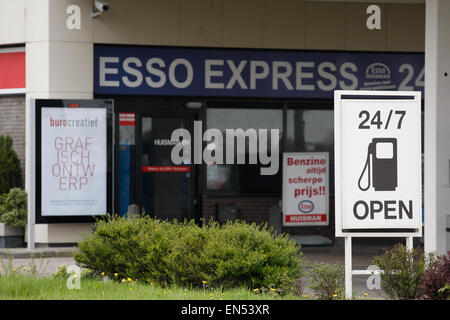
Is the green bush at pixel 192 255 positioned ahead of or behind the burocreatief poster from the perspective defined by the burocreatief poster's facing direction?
ahead

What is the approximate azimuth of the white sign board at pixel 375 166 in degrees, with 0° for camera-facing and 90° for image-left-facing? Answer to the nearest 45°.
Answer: approximately 0°

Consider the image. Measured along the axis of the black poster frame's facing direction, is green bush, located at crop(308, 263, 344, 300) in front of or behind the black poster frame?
in front

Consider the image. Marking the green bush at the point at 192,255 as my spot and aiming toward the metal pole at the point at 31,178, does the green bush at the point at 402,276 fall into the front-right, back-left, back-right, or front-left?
back-right

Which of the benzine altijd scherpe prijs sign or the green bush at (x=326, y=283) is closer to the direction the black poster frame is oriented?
the green bush

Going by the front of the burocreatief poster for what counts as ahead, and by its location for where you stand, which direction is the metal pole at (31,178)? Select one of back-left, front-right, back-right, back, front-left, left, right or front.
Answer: right

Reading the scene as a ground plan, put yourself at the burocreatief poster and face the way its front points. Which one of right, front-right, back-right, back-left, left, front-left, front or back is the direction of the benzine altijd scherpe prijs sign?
left

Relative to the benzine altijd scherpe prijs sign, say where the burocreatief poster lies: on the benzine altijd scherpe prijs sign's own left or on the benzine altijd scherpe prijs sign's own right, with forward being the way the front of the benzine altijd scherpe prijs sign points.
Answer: on the benzine altijd scherpe prijs sign's own right

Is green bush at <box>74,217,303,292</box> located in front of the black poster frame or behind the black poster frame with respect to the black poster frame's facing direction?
in front

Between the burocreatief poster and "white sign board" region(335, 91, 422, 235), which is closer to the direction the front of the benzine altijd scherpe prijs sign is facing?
the white sign board

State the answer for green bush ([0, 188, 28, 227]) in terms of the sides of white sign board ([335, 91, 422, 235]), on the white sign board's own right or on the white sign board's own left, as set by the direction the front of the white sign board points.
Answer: on the white sign board's own right
